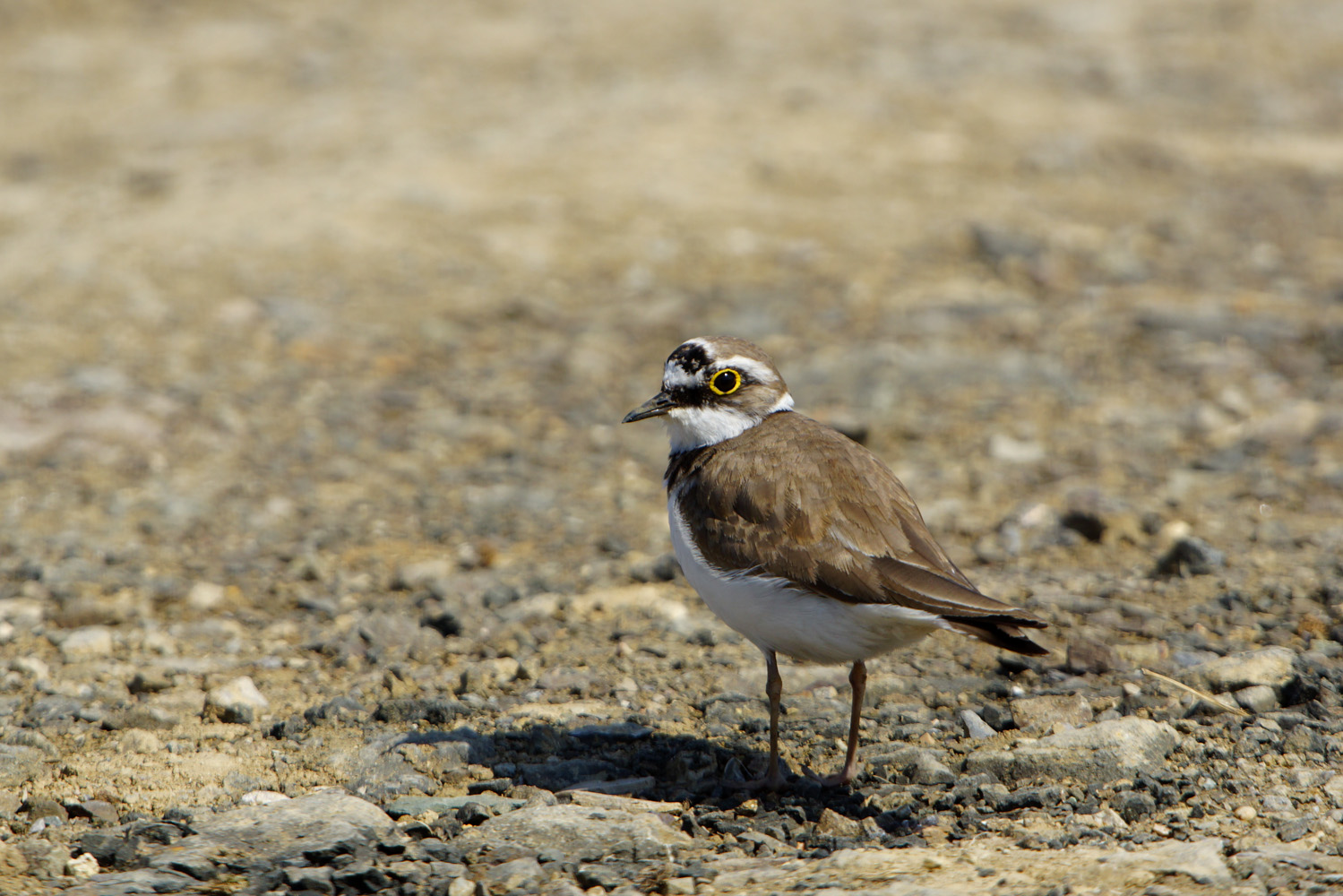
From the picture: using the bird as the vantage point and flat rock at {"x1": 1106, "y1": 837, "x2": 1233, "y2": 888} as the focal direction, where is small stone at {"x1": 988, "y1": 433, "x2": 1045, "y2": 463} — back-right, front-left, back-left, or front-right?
back-left

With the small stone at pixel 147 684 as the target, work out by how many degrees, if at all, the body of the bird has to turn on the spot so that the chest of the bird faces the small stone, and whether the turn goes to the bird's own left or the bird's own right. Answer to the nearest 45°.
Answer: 0° — it already faces it

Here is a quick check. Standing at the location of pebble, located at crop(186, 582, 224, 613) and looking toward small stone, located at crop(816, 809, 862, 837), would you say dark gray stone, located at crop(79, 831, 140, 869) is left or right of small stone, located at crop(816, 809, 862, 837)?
right

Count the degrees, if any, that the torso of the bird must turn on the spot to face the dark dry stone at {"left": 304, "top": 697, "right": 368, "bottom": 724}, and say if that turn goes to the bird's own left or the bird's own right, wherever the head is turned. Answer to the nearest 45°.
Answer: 0° — it already faces it

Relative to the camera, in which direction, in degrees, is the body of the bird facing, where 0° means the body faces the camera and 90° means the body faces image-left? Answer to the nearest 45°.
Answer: approximately 90°

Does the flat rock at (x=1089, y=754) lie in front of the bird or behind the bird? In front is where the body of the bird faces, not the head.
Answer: behind

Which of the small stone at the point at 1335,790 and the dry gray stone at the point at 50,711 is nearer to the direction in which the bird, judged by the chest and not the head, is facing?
the dry gray stone

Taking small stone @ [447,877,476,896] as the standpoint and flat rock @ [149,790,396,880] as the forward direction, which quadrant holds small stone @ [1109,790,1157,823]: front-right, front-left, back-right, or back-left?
back-right
